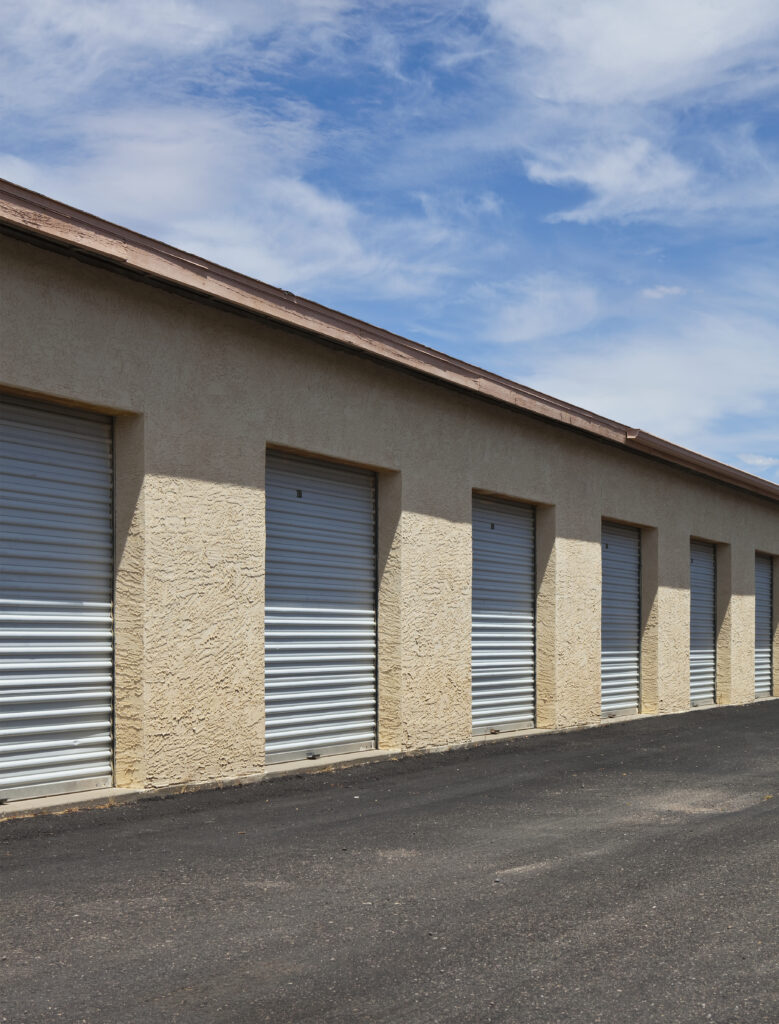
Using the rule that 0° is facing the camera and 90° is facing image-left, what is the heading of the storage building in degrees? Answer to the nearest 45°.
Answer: approximately 315°
